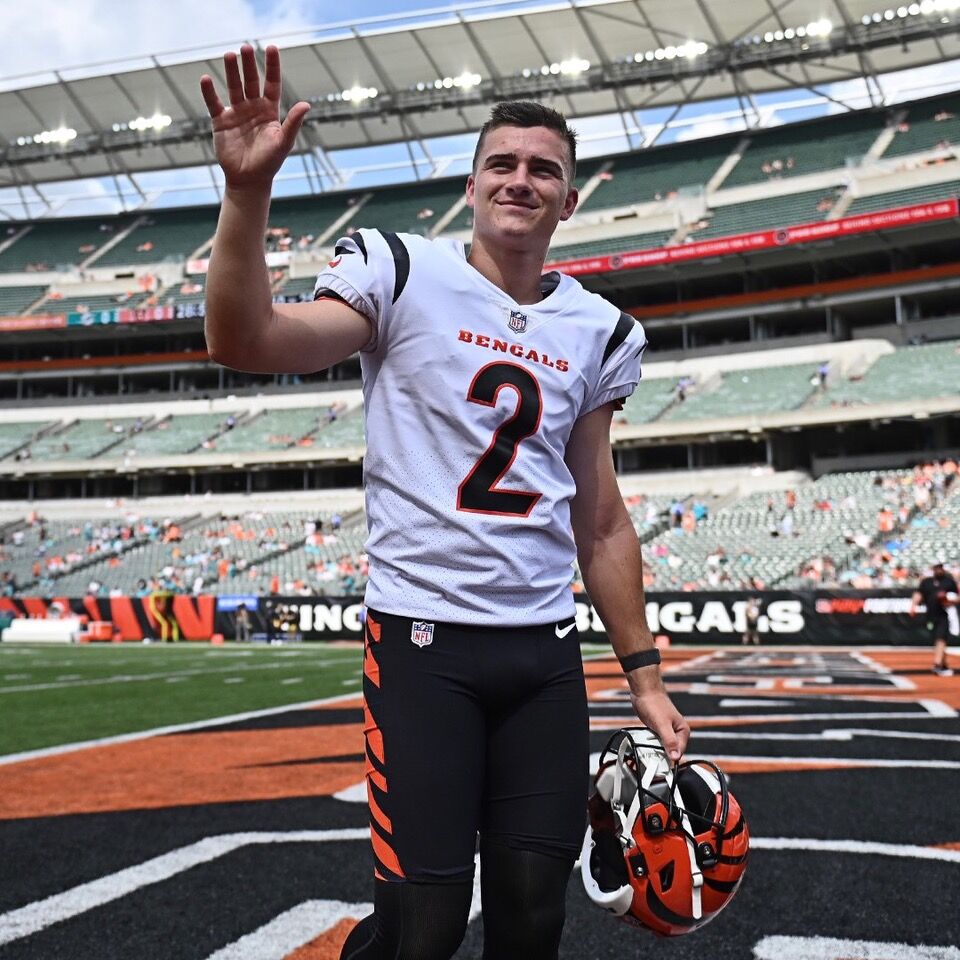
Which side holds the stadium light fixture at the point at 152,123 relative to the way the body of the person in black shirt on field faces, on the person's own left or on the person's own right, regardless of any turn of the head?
on the person's own right

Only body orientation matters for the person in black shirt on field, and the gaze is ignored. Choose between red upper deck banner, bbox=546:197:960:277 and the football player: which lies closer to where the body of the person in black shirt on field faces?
the football player

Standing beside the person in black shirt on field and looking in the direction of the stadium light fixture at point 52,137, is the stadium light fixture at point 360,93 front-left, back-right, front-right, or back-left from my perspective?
front-right

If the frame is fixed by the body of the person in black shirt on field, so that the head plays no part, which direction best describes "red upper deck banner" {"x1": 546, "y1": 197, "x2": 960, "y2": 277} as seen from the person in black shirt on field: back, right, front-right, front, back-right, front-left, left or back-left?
back

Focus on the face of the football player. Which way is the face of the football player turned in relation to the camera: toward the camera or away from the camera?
toward the camera

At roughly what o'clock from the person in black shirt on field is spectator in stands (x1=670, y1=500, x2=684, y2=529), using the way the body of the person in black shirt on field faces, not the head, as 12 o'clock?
The spectator in stands is roughly at 5 o'clock from the person in black shirt on field.

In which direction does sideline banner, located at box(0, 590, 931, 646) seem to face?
toward the camera

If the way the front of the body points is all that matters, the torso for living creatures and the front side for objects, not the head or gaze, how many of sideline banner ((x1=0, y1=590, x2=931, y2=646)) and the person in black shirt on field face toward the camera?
2

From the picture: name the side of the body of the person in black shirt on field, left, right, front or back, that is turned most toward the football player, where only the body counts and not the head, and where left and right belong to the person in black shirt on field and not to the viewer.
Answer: front

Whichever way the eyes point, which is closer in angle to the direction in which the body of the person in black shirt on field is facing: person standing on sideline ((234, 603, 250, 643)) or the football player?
the football player

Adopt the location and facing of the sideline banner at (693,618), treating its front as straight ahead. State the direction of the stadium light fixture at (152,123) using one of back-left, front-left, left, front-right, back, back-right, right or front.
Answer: back-right

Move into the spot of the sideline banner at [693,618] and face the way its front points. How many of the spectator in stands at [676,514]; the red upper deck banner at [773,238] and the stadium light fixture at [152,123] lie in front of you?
0

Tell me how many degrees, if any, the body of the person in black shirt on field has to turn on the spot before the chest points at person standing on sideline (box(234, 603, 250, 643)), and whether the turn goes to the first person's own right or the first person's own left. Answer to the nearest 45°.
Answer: approximately 90° to the first person's own right

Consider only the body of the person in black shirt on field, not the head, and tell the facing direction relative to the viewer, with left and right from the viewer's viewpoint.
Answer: facing the viewer

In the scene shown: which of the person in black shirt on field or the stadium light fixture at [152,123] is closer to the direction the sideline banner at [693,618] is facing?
the person in black shirt on field

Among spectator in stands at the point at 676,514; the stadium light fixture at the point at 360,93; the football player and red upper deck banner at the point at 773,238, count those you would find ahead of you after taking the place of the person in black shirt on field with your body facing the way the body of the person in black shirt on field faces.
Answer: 1

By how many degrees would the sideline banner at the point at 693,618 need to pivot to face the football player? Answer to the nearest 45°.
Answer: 0° — it already faces them

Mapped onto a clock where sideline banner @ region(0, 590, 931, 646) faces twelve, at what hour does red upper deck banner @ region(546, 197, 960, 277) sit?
red upper deck banner @ region(546, 197, 960, 277) is roughly at 7 o'clock from sideline banner @ region(0, 590, 931, 646).
